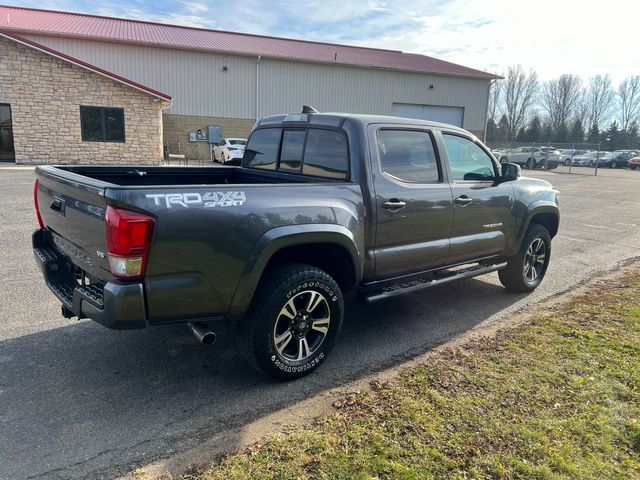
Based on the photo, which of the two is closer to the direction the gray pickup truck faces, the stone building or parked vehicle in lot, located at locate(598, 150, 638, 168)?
the parked vehicle in lot

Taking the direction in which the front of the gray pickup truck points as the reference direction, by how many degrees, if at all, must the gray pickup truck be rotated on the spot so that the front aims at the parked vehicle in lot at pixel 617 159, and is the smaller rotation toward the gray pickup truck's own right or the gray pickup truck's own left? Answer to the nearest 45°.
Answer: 0° — it already faces it

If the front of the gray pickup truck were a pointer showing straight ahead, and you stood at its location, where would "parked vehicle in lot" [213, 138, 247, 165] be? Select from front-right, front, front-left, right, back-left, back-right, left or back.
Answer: front-left

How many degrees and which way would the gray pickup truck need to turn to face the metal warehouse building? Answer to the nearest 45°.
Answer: approximately 45° to its left

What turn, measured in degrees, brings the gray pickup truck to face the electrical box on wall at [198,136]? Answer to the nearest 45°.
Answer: approximately 45° to its left

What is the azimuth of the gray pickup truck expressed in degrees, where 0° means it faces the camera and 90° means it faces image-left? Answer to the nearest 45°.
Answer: approximately 225°

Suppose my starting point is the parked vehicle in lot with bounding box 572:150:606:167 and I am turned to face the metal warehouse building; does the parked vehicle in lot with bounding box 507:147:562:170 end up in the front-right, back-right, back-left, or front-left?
front-left

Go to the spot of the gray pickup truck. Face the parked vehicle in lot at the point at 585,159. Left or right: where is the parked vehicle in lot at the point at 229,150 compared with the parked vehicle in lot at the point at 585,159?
left

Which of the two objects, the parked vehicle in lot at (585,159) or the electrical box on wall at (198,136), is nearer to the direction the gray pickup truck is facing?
the parked vehicle in lot

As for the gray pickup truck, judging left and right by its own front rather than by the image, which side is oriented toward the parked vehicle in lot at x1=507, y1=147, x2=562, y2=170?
front

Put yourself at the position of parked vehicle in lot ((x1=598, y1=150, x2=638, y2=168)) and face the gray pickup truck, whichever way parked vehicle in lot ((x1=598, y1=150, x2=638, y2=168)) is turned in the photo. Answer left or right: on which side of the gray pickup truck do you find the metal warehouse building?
right
